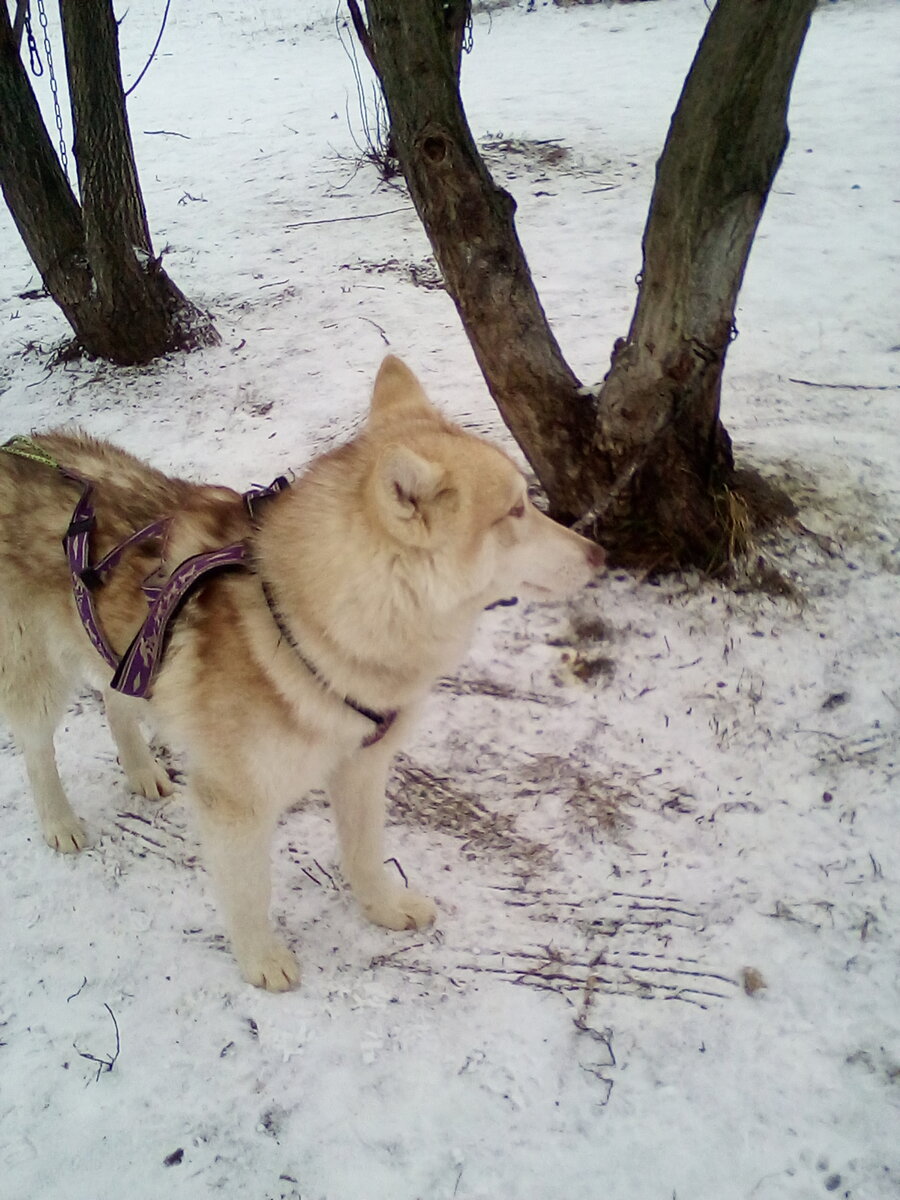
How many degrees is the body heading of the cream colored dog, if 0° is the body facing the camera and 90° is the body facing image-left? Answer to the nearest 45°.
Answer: approximately 315°

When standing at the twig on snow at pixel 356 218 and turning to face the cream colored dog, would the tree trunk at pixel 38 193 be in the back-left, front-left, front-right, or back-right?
front-right

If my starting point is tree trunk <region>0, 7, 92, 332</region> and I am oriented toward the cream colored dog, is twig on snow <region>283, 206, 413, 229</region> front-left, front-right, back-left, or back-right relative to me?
back-left

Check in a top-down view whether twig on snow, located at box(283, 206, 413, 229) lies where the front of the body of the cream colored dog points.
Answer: no

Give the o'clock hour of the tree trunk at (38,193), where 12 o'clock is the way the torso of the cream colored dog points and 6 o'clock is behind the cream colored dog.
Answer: The tree trunk is roughly at 7 o'clock from the cream colored dog.
